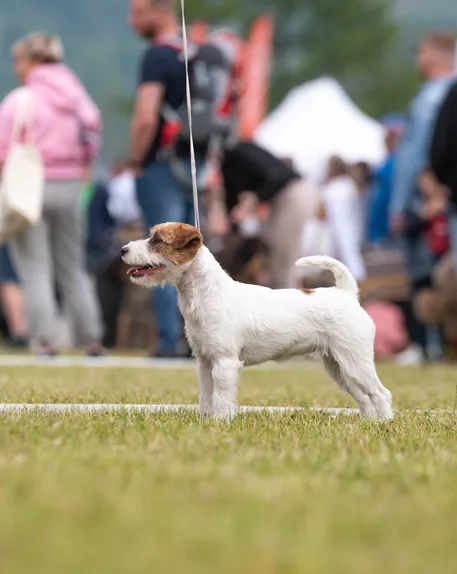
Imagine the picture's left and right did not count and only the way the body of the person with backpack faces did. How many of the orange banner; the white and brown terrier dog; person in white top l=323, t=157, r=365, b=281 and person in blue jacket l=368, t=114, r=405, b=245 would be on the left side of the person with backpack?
1

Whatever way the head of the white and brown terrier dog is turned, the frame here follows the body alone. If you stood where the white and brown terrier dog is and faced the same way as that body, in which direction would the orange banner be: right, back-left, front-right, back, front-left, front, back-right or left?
right

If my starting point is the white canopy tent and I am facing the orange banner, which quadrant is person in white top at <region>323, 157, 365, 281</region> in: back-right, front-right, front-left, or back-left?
back-left

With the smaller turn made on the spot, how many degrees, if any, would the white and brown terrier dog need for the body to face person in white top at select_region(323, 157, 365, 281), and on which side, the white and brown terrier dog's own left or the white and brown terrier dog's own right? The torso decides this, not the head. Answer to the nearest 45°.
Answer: approximately 90° to the white and brown terrier dog's own right

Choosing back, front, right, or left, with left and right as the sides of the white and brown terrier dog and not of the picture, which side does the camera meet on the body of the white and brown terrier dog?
left

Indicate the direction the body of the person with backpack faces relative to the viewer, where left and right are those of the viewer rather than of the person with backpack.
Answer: facing to the left of the viewer

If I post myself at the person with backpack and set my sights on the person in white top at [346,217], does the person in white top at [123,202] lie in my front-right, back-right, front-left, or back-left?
front-left

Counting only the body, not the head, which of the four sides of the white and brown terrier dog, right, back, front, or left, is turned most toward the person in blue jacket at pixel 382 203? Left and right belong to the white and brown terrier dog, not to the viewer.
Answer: right

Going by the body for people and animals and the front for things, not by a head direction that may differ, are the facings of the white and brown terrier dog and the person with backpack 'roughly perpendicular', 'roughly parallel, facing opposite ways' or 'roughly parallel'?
roughly parallel

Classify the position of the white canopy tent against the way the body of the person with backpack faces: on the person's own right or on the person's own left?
on the person's own right

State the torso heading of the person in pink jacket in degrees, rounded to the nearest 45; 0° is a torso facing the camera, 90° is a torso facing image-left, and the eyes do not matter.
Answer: approximately 135°

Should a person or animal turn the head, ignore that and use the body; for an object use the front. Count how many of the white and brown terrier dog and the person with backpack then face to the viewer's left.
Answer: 2

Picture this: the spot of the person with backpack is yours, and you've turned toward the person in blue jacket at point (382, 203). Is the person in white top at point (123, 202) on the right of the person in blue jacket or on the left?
left
